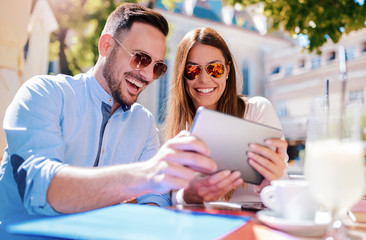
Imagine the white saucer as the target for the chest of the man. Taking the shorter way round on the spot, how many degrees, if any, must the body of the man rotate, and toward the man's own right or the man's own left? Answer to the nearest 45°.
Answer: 0° — they already face it

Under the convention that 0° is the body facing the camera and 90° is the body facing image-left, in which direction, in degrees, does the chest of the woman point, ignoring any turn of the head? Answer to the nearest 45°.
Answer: approximately 0°

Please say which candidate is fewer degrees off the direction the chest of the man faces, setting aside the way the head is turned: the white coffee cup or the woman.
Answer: the white coffee cup

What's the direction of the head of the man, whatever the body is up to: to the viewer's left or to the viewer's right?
to the viewer's right
